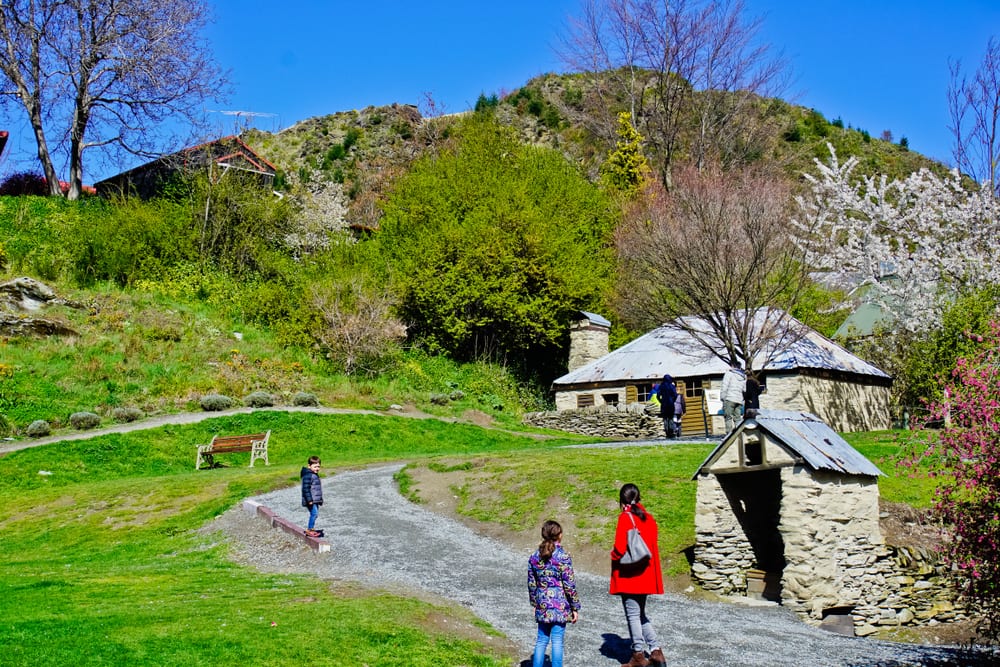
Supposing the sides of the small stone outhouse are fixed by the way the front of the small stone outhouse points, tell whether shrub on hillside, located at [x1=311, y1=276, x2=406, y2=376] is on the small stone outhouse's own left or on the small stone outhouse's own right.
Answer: on the small stone outhouse's own right

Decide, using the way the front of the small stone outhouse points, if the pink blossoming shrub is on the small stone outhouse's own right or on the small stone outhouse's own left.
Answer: on the small stone outhouse's own left

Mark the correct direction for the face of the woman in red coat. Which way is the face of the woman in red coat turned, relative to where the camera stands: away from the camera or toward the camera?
away from the camera

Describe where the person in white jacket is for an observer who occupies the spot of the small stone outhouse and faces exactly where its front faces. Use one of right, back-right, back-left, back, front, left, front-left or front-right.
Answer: back-right

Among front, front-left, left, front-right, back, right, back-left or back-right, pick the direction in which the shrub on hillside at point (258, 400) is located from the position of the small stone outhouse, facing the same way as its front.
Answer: right

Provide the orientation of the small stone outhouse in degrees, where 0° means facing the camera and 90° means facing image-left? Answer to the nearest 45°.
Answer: approximately 45°

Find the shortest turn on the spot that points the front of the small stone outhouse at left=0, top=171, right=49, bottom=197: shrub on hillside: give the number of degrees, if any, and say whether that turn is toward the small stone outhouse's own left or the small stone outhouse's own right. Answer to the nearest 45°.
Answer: approximately 90° to the small stone outhouse's own right
